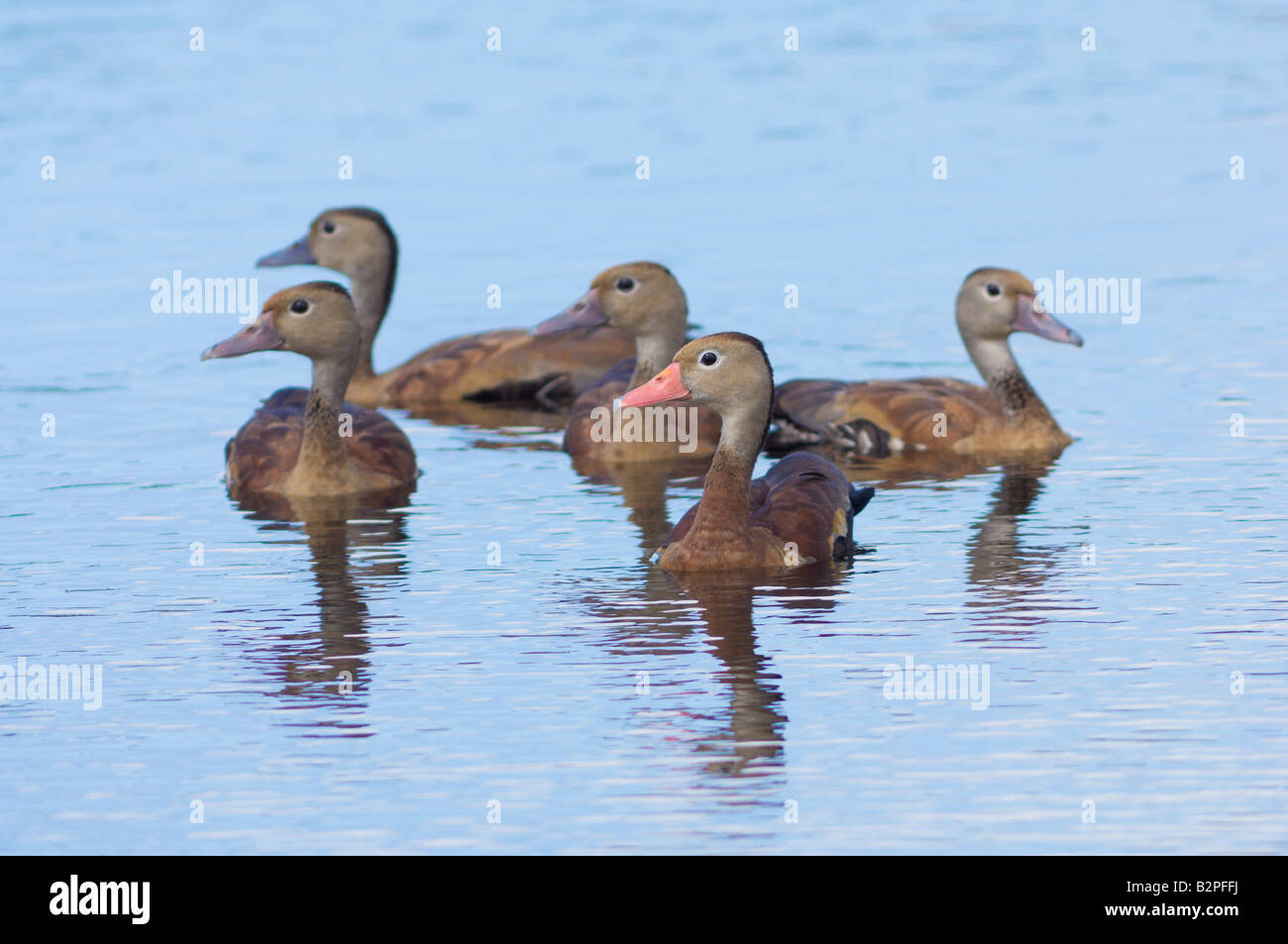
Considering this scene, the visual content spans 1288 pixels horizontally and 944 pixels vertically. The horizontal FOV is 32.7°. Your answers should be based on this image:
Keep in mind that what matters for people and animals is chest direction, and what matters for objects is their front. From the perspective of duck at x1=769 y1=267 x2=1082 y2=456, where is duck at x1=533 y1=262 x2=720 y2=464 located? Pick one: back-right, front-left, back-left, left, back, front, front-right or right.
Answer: back

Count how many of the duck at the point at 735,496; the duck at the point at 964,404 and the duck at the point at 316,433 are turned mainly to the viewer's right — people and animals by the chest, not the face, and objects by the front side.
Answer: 1

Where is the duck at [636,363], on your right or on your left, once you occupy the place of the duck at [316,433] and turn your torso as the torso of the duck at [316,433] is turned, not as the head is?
on your left

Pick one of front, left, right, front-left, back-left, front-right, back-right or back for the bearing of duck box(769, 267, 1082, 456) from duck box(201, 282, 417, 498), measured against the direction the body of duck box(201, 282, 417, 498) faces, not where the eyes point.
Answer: left

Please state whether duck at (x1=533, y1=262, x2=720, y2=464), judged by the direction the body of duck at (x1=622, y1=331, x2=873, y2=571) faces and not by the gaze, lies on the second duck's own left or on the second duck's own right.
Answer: on the second duck's own right

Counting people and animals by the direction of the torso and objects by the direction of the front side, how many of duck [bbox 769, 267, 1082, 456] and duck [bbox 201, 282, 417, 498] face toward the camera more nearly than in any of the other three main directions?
1

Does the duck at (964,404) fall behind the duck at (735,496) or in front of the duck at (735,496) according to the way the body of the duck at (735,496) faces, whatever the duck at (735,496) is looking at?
behind

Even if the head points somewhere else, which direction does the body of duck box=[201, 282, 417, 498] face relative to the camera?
toward the camera

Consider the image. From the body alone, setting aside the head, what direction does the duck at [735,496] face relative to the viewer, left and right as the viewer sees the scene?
facing the viewer and to the left of the viewer

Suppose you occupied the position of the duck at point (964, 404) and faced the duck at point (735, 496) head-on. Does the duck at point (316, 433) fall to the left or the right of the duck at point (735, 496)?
right

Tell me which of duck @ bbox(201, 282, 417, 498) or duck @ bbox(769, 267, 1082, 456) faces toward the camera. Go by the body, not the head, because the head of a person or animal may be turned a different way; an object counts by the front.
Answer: duck @ bbox(201, 282, 417, 498)

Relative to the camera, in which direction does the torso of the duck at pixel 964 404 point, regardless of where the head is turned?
to the viewer's right

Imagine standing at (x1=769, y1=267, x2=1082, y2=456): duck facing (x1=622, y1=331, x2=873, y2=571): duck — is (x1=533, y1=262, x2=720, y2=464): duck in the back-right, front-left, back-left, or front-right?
front-right
